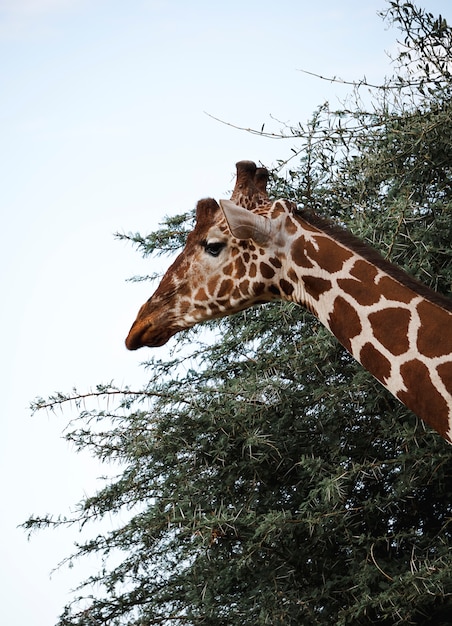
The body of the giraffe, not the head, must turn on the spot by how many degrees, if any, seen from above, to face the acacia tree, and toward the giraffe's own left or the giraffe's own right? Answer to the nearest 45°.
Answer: approximately 90° to the giraffe's own right

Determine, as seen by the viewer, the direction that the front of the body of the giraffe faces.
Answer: to the viewer's left
